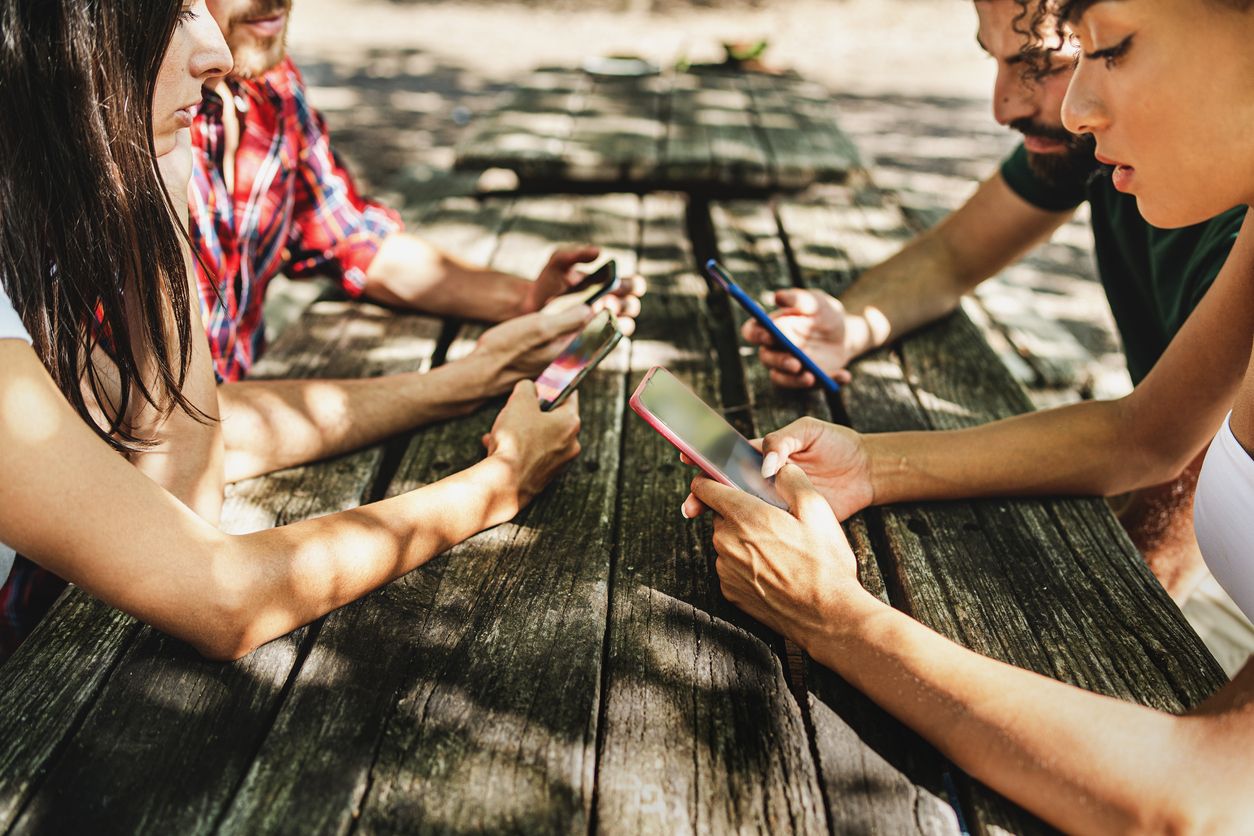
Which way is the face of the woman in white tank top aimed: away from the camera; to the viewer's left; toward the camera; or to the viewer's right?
to the viewer's left

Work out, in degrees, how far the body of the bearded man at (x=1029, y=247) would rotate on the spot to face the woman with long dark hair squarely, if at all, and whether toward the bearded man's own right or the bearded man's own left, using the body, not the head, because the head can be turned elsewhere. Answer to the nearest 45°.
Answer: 0° — they already face them

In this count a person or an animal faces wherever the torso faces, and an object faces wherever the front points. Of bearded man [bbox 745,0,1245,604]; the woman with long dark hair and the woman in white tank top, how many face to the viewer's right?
1

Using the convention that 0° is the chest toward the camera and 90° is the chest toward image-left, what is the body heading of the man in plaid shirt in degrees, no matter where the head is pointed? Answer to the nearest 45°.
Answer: approximately 315°

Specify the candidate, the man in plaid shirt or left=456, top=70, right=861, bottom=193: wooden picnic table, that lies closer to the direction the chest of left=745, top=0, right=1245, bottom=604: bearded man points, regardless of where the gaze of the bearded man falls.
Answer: the man in plaid shirt

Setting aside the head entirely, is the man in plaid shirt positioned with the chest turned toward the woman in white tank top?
yes

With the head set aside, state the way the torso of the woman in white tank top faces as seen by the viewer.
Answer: to the viewer's left

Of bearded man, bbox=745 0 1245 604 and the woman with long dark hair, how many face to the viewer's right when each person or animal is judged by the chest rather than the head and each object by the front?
1

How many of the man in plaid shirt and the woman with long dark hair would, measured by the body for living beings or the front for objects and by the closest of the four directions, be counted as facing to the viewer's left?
0

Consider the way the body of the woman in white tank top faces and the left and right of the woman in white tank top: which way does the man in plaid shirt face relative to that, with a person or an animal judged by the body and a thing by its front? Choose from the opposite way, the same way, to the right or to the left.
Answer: the opposite way

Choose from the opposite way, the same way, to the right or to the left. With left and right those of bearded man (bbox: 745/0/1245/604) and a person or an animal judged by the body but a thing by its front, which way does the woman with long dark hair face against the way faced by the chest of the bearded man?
the opposite way

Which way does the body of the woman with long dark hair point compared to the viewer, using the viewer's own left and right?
facing to the right of the viewer

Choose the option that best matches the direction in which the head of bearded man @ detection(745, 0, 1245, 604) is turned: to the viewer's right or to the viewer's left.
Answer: to the viewer's left
